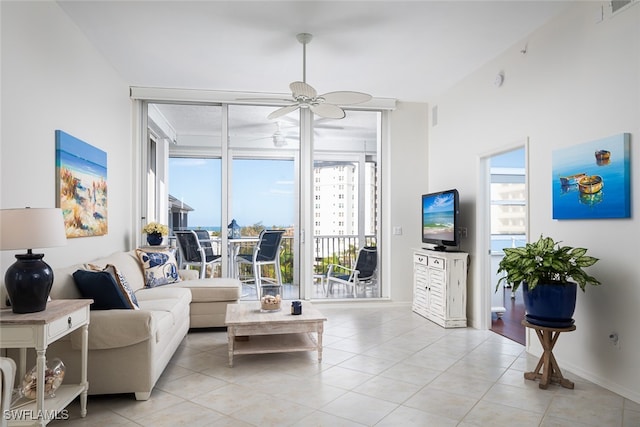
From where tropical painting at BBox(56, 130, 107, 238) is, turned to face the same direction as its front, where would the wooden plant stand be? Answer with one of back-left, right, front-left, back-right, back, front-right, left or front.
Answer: front

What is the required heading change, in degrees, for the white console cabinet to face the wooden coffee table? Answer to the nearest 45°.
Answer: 0° — it already faces it

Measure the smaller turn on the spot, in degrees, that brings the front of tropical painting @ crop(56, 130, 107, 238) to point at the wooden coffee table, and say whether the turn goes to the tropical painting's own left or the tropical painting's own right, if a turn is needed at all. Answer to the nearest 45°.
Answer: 0° — it already faces it

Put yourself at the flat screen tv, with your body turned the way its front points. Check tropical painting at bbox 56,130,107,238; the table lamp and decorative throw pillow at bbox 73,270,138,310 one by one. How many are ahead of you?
3

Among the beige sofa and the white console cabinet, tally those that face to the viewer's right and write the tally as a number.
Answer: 1

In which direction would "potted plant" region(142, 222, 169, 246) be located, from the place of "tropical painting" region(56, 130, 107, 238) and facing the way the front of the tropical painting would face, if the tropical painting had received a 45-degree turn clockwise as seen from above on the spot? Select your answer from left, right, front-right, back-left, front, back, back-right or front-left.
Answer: back-left

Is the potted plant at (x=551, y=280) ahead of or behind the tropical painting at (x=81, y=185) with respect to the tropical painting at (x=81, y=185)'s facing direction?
ahead

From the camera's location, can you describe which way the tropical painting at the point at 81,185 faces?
facing the viewer and to the right of the viewer

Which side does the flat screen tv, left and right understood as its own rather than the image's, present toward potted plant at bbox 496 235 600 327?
left

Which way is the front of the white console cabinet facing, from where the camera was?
facing the viewer and to the left of the viewer

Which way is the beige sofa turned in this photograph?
to the viewer's right

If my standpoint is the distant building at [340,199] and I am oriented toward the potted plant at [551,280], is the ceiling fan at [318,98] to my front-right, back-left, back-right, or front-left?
front-right

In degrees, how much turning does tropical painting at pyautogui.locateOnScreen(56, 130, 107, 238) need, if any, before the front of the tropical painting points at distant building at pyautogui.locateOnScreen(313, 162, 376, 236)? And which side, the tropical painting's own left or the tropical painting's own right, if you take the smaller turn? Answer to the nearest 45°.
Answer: approximately 45° to the tropical painting's own left

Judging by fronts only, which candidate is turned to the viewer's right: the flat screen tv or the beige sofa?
the beige sofa

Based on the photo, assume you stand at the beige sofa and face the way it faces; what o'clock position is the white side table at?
The white side table is roughly at 4 o'clock from the beige sofa.

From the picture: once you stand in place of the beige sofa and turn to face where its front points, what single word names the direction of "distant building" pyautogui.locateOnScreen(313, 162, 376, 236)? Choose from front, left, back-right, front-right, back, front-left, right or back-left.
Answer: front-left

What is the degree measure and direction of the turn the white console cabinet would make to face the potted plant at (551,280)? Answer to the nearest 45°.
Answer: approximately 45° to its left

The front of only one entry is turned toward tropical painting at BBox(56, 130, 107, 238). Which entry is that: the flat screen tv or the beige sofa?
the flat screen tv
